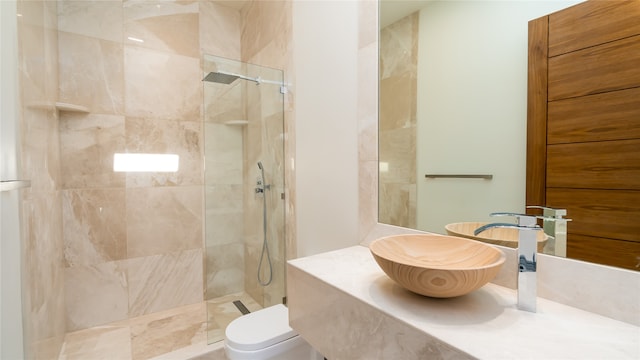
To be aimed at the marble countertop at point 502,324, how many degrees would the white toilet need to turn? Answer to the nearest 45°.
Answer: approximately 90° to its left

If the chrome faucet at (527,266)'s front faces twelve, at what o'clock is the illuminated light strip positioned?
The illuminated light strip is roughly at 12 o'clock from the chrome faucet.

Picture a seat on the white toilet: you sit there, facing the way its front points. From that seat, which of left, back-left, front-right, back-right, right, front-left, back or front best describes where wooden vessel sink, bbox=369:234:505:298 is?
left

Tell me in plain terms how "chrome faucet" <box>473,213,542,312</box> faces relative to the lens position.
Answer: facing to the left of the viewer

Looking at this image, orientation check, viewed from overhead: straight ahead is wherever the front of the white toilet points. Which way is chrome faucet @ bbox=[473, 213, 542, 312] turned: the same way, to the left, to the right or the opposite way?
to the right

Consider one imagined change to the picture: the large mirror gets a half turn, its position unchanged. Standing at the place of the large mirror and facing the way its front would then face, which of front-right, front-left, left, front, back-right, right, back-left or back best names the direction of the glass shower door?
back-left

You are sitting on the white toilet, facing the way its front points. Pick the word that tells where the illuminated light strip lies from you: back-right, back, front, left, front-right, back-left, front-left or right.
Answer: right

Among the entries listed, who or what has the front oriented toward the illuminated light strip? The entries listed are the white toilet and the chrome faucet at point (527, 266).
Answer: the chrome faucet

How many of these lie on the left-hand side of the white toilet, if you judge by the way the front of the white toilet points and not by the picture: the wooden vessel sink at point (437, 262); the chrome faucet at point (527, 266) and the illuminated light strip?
2

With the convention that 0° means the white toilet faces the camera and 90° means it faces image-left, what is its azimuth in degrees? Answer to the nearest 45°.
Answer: approximately 45°

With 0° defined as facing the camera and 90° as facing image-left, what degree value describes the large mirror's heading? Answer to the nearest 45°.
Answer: approximately 45°

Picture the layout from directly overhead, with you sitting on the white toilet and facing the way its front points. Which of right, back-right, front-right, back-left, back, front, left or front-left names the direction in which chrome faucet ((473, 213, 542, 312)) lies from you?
left
